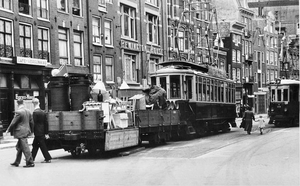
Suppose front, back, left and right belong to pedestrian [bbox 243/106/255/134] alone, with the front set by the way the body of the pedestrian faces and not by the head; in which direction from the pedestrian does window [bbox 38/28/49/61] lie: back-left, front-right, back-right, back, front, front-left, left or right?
left

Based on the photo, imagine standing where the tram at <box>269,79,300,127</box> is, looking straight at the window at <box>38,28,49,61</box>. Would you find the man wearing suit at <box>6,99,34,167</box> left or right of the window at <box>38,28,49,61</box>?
left

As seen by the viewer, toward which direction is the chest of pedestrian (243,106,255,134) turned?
away from the camera

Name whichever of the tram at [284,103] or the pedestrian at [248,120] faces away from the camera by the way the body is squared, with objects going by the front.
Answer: the pedestrian

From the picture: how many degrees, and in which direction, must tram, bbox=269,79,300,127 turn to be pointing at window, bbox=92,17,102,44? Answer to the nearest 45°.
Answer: approximately 45° to its right

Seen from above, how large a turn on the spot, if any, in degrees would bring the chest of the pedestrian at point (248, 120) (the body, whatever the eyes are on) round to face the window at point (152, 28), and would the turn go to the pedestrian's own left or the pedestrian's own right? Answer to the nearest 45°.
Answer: approximately 45° to the pedestrian's own left

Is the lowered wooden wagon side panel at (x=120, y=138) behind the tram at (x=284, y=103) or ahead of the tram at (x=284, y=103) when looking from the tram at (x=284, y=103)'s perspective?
ahead

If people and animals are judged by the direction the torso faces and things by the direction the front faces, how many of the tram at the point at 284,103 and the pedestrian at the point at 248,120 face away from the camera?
1
